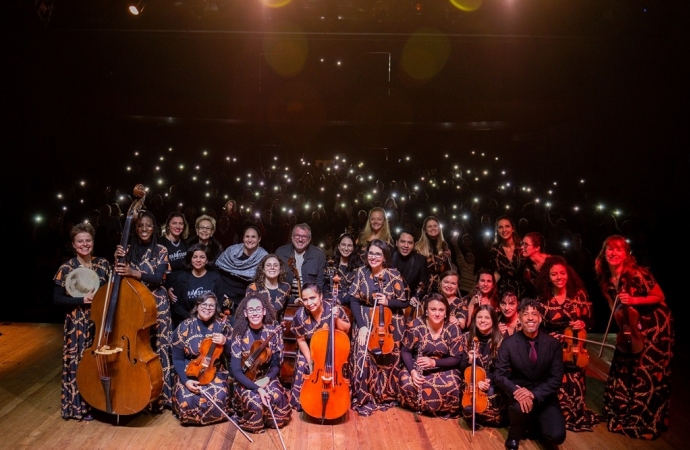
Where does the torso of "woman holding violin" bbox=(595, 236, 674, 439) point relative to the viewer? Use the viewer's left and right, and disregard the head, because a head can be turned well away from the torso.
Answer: facing the viewer and to the left of the viewer

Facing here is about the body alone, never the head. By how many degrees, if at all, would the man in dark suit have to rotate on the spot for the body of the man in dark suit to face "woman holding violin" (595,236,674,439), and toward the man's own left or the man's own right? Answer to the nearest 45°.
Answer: approximately 135° to the man's own left

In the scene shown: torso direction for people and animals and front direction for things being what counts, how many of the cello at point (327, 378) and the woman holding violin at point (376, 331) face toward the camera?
2

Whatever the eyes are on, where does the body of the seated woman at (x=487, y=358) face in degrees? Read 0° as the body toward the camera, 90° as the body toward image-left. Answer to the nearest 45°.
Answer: approximately 0°

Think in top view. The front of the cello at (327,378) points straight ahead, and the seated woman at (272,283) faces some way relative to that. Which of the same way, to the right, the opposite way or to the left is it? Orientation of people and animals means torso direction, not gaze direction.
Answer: the same way

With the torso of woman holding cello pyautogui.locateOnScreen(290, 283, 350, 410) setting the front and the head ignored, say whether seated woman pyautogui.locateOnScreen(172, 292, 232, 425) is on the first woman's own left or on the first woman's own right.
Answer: on the first woman's own right

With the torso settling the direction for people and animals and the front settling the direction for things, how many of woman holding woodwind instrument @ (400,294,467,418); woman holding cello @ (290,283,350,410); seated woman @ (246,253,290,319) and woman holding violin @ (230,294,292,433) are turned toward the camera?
4

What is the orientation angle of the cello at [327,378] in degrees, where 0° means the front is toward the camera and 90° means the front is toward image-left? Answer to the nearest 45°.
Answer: approximately 0°

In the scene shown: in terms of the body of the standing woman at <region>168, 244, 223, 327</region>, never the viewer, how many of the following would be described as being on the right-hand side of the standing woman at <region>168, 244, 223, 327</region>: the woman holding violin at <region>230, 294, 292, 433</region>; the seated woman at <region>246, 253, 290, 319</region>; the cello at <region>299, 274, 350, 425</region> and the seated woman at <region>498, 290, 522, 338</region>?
0

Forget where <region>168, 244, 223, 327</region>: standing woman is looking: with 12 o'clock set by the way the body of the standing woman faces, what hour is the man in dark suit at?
The man in dark suit is roughly at 10 o'clock from the standing woman.

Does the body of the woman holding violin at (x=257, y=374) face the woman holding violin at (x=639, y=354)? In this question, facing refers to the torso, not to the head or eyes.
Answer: no

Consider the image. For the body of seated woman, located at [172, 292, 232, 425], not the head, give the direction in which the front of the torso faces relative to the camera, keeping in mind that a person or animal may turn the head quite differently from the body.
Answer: toward the camera

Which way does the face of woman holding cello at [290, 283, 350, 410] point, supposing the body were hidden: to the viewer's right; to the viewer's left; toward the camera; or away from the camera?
toward the camera

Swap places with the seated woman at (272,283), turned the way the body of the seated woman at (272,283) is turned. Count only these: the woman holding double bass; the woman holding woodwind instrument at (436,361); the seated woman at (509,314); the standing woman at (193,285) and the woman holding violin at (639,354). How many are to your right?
2

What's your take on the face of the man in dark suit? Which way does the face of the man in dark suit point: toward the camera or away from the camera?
toward the camera

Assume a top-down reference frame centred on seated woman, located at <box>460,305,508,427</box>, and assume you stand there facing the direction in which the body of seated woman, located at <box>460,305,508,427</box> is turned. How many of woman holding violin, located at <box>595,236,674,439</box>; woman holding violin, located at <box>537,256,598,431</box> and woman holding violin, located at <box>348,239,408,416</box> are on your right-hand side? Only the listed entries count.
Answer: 1
